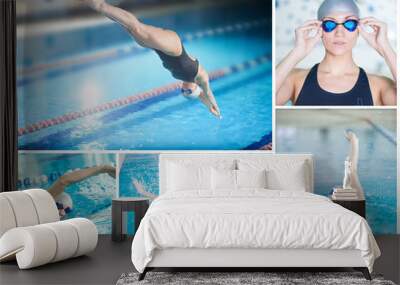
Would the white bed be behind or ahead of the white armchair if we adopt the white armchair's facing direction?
ahead

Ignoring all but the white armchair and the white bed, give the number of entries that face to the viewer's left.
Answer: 0

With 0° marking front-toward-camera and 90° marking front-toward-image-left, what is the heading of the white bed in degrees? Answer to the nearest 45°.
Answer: approximately 0°

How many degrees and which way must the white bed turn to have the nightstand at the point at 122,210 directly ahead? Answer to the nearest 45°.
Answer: approximately 135° to its right

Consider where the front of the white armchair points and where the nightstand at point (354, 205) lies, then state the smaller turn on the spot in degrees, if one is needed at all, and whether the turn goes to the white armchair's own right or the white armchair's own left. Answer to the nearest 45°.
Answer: approximately 45° to the white armchair's own left

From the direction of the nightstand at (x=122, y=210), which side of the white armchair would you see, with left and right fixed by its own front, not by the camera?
left
